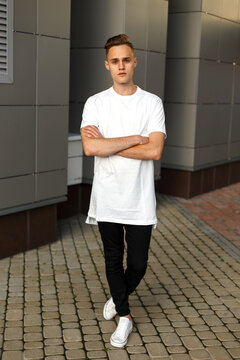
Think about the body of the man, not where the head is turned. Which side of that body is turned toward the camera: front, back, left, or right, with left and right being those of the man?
front

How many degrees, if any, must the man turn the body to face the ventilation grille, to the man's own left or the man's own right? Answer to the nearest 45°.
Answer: approximately 135° to the man's own right

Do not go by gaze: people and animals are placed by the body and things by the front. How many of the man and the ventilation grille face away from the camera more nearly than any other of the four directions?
0

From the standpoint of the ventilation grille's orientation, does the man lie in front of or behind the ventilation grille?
in front
